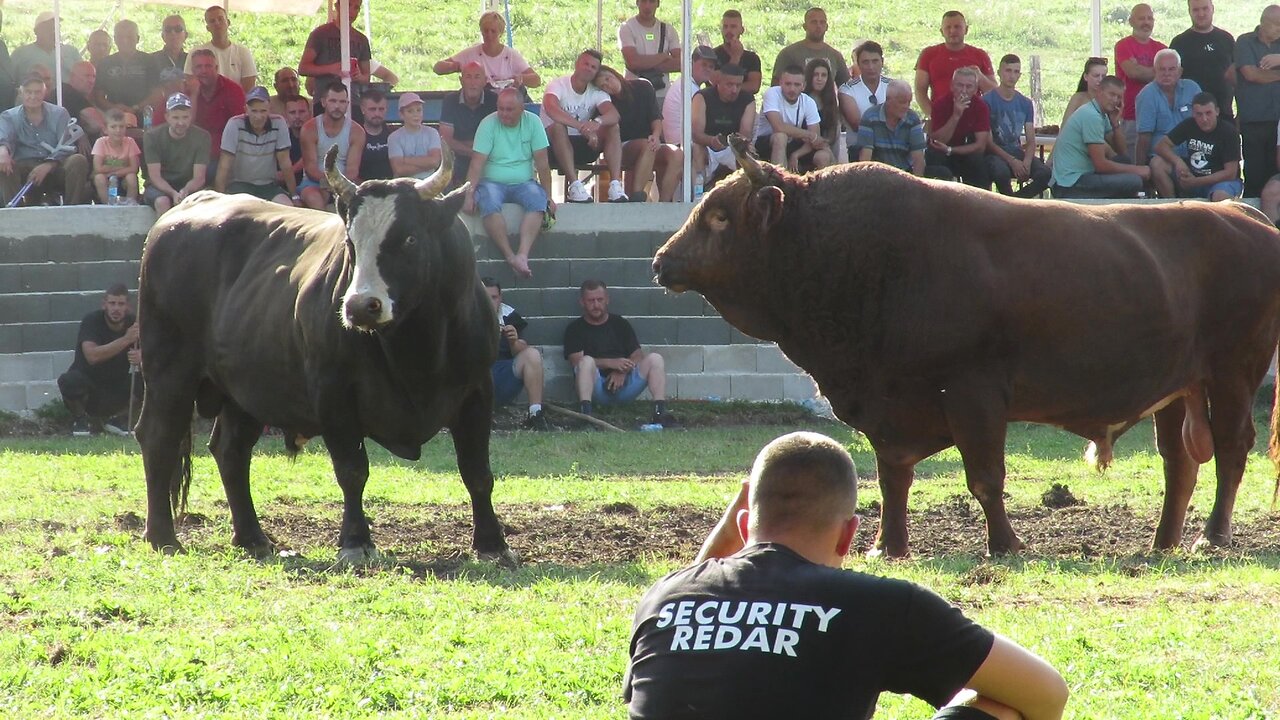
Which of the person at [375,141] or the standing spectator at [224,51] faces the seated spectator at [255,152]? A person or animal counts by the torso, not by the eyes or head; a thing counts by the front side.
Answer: the standing spectator at [224,51]

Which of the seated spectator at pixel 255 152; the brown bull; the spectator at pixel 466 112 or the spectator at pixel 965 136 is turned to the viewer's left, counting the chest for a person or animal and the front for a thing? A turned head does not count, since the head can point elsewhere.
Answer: the brown bull

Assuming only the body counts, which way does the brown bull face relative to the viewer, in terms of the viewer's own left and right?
facing to the left of the viewer

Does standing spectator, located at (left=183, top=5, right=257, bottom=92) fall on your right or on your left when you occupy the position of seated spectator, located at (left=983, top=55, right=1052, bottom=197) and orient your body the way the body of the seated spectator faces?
on your right

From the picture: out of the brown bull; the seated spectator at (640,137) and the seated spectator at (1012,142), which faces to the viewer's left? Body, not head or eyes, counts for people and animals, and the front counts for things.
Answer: the brown bull

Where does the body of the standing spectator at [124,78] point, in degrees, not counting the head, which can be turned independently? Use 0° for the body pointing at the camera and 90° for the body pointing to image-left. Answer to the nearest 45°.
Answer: approximately 0°

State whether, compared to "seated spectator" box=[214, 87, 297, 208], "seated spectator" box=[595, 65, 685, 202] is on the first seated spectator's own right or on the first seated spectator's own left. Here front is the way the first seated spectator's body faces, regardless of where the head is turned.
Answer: on the first seated spectator's own left

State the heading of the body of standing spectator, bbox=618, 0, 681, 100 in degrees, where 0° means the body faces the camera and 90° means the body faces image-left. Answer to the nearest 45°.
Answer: approximately 0°
